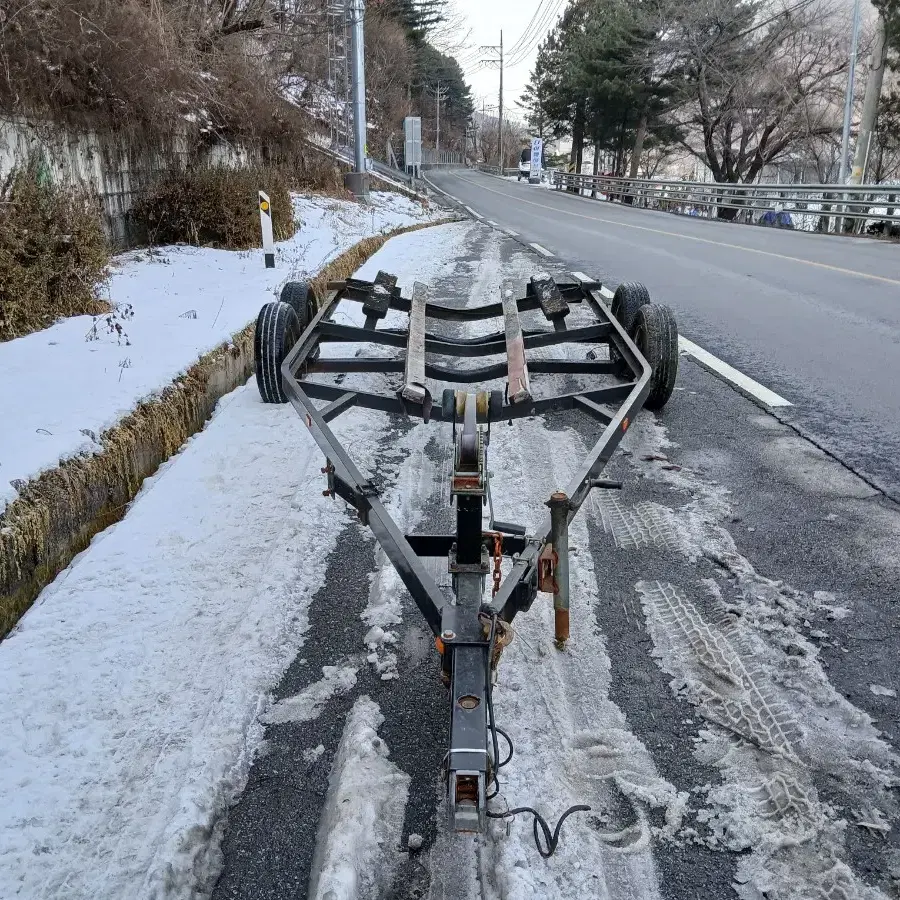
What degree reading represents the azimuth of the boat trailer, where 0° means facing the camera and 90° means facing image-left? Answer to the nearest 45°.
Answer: approximately 0°

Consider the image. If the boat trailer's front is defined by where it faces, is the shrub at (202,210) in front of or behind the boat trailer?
behind

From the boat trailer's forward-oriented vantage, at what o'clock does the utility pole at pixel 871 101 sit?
The utility pole is roughly at 7 o'clock from the boat trailer.

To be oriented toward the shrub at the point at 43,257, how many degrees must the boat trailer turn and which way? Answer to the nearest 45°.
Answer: approximately 135° to its right

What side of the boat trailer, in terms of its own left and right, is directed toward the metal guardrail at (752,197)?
back

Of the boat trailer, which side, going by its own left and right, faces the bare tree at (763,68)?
back

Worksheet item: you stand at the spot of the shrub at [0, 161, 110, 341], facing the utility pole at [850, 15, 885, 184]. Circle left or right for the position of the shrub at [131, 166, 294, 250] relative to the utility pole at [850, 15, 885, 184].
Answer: left

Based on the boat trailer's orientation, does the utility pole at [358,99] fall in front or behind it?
behind
